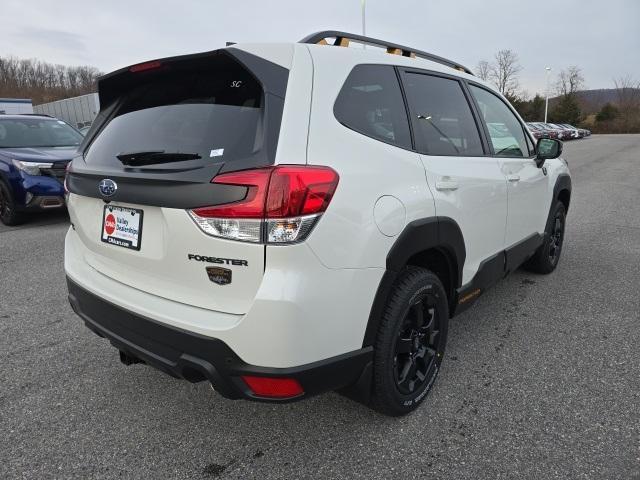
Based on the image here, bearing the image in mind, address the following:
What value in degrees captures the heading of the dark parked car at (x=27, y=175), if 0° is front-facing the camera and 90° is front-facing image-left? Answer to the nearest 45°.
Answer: approximately 315°

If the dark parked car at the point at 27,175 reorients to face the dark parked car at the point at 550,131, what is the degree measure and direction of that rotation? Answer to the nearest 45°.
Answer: approximately 90° to its left

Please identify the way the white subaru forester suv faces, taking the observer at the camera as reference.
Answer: facing away from the viewer and to the right of the viewer
